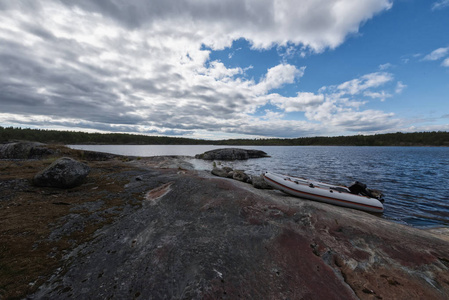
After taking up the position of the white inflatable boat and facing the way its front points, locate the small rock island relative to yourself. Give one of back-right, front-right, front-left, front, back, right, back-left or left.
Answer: front-right

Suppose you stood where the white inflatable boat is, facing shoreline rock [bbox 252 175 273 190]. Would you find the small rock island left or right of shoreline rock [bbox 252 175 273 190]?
right

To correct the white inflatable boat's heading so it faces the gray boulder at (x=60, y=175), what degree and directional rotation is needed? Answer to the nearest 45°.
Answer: approximately 45° to its left

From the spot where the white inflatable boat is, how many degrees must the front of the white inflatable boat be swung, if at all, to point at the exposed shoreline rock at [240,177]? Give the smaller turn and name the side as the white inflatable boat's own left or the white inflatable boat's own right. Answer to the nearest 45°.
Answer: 0° — it already faces it

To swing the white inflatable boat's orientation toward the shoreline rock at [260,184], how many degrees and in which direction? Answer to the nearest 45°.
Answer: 0° — it already faces it

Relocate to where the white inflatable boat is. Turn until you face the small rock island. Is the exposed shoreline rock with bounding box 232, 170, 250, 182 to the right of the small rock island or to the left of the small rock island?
left

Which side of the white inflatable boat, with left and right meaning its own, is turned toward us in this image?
left
